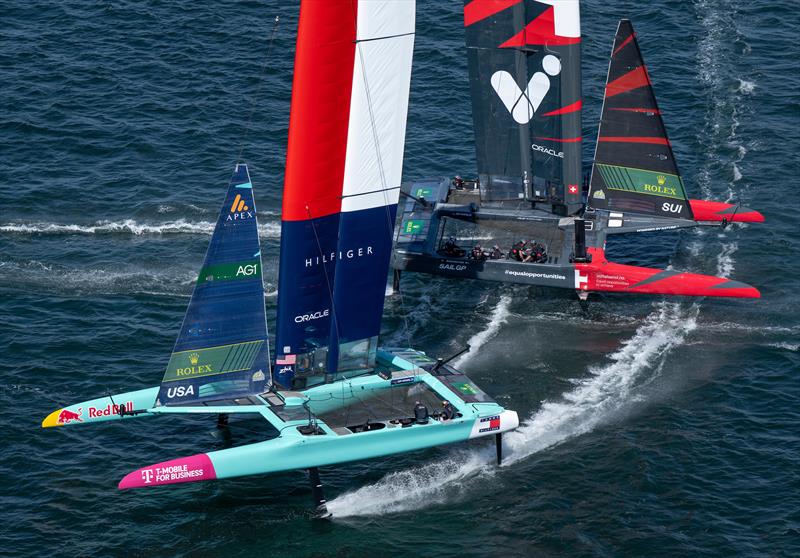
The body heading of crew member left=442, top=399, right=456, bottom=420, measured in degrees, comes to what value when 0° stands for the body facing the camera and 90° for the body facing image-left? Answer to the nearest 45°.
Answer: approximately 90°

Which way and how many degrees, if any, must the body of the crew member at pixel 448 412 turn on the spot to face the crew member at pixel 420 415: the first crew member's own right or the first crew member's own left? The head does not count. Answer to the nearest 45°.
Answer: approximately 45° to the first crew member's own left
